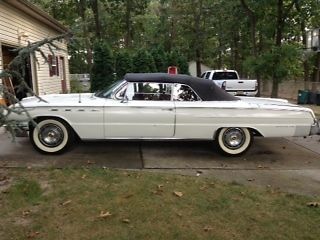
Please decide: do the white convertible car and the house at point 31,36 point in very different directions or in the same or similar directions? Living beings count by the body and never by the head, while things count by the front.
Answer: very different directions

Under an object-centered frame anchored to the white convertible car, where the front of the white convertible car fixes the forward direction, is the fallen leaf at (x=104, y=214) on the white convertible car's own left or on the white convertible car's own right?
on the white convertible car's own left

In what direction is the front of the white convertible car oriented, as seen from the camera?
facing to the left of the viewer

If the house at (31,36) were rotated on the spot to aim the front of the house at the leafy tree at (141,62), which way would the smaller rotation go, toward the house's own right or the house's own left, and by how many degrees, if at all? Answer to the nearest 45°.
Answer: approximately 45° to the house's own left

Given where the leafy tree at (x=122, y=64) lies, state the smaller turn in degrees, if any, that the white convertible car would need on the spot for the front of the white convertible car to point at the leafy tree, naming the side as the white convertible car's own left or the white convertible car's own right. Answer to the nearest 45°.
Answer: approximately 90° to the white convertible car's own right

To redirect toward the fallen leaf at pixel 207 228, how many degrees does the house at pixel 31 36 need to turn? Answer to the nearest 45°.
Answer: approximately 45° to its right

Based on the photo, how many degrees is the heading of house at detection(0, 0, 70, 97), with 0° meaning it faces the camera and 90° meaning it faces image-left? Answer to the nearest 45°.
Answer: approximately 315°

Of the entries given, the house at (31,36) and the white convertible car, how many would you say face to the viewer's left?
1

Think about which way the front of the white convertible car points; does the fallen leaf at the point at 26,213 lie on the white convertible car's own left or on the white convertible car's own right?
on the white convertible car's own left

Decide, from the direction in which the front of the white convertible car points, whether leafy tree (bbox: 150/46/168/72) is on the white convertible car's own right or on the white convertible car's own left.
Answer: on the white convertible car's own right
